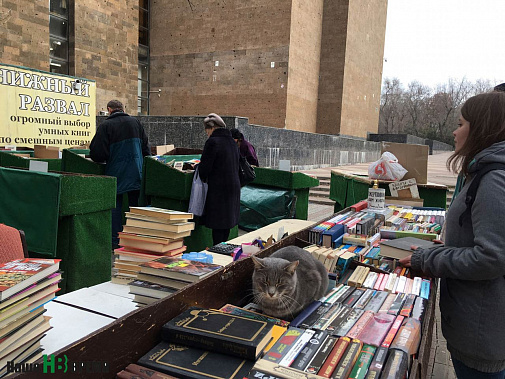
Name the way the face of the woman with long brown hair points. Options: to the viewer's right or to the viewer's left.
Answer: to the viewer's left

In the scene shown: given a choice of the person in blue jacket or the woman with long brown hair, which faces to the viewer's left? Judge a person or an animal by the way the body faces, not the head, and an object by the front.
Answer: the woman with long brown hair

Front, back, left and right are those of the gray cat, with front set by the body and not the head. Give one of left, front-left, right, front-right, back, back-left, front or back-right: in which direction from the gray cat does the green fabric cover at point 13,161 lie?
right

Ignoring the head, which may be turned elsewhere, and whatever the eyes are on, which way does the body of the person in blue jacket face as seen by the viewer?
away from the camera

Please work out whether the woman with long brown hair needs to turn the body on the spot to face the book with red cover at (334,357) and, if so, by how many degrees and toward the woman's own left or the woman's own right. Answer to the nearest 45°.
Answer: approximately 45° to the woman's own left

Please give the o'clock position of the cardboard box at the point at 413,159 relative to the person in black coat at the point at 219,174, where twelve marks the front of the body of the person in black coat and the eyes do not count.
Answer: The cardboard box is roughly at 4 o'clock from the person in black coat.

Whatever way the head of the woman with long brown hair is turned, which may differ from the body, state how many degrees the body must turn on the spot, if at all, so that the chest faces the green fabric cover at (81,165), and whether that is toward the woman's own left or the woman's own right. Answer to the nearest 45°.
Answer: approximately 45° to the woman's own right

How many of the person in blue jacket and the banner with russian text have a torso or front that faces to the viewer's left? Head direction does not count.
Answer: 0

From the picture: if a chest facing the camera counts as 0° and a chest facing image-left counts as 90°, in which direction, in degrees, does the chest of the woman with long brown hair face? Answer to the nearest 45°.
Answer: approximately 90°
